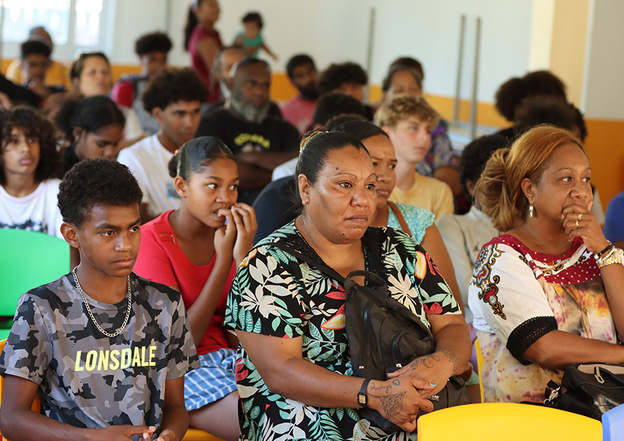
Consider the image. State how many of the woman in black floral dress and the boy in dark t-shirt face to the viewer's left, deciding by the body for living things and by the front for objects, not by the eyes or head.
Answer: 0

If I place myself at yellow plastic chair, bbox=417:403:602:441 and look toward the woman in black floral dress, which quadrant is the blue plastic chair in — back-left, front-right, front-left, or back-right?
back-right

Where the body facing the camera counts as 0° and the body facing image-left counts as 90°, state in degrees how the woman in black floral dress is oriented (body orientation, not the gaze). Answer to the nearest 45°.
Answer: approximately 315°

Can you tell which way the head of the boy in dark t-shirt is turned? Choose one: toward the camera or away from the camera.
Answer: toward the camera

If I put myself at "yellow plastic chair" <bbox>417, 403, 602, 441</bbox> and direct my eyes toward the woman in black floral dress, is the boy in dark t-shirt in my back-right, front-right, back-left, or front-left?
front-left

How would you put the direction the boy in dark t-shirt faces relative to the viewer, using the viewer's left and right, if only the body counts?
facing the viewer and to the right of the viewer
